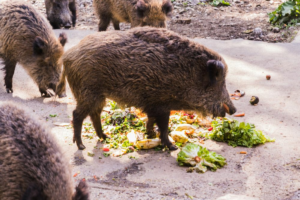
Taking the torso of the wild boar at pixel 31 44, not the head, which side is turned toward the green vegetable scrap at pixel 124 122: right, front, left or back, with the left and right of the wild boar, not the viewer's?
front

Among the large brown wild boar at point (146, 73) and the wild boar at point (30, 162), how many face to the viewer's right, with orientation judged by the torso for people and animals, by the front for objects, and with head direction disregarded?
2

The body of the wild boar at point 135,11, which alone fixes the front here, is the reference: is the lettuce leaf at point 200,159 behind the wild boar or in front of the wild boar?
in front

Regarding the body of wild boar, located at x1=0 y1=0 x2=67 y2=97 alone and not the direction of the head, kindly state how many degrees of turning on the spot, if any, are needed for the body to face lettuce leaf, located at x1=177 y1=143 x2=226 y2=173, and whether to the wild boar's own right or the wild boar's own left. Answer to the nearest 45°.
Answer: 0° — it already faces it

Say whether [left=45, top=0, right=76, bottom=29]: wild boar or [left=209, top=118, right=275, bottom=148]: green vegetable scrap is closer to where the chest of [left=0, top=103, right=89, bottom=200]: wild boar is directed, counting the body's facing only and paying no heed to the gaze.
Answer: the green vegetable scrap

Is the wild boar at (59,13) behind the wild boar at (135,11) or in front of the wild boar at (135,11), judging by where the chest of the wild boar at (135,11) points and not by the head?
behind

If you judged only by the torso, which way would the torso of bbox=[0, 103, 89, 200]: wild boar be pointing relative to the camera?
to the viewer's right

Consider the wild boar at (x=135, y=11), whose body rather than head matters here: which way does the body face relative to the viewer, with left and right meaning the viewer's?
facing the viewer and to the right of the viewer

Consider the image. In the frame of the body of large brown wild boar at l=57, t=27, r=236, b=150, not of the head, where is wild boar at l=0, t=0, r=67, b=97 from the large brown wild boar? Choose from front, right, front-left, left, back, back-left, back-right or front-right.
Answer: back-left

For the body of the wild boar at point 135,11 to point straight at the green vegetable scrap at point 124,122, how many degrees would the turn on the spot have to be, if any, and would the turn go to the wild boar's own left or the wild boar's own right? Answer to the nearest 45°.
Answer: approximately 45° to the wild boar's own right

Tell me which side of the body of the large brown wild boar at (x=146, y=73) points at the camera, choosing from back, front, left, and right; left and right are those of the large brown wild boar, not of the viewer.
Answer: right
